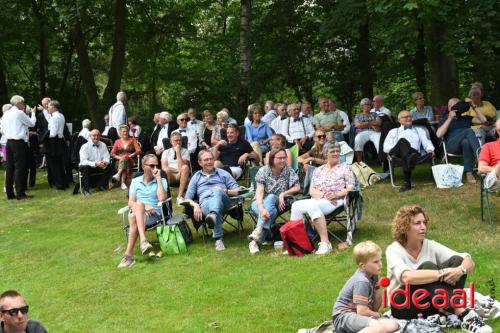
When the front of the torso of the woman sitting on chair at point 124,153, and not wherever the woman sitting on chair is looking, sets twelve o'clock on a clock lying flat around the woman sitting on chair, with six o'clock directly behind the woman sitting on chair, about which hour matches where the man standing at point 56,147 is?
The man standing is roughly at 4 o'clock from the woman sitting on chair.

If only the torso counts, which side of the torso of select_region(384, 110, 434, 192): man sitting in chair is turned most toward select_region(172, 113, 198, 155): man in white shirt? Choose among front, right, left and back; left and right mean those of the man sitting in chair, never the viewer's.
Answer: right

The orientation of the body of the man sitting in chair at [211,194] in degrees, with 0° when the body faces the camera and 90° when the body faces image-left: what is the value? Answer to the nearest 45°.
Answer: approximately 0°

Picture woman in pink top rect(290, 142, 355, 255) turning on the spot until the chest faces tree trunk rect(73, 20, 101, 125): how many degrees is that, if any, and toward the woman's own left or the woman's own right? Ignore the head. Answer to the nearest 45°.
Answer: approximately 90° to the woman's own right
